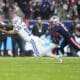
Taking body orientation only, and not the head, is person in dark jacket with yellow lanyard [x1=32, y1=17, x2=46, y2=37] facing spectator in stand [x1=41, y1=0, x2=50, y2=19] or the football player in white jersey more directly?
the football player in white jersey

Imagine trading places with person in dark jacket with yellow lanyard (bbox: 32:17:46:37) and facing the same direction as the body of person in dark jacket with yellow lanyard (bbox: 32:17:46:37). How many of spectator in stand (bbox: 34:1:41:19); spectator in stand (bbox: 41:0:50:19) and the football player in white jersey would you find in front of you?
1

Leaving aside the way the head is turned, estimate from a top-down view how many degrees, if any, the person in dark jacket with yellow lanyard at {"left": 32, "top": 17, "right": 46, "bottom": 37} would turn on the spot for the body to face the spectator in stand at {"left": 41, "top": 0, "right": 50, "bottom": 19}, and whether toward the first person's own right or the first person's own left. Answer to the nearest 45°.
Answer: approximately 180°

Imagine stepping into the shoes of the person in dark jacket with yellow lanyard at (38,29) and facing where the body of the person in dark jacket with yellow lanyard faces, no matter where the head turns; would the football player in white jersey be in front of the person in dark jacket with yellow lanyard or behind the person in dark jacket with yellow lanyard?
in front

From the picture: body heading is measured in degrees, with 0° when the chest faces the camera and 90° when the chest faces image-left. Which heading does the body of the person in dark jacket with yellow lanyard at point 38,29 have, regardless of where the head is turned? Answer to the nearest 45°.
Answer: approximately 0°

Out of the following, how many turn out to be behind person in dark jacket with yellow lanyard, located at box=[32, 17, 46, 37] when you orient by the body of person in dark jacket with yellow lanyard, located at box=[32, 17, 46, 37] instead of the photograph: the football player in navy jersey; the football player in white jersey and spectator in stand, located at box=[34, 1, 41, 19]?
1

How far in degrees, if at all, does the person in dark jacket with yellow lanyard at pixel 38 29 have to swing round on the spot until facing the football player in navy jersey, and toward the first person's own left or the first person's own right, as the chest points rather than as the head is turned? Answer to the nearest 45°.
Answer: approximately 45° to the first person's own left

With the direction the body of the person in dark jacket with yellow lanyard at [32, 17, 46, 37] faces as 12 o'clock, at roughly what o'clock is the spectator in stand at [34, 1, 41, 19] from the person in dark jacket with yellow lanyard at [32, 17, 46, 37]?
the spectator in stand at [34, 1, 41, 19] is roughly at 6 o'clock from the person in dark jacket with yellow lanyard at [32, 17, 46, 37].

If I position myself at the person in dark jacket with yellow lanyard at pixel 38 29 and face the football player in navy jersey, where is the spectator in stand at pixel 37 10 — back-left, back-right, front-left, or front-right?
back-left
